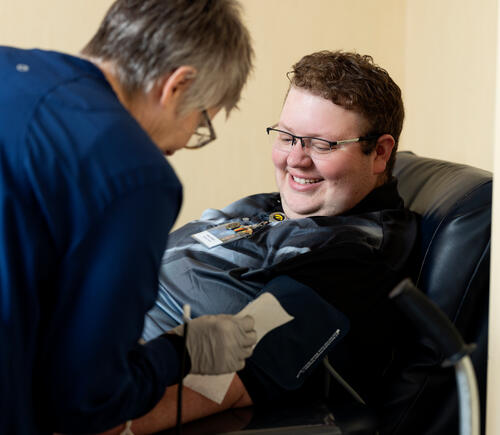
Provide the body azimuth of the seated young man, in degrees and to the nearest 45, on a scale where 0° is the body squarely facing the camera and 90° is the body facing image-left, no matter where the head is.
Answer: approximately 45°

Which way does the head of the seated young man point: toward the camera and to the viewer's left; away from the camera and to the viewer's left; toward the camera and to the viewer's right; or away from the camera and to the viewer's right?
toward the camera and to the viewer's left
